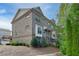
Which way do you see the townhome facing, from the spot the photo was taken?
facing the viewer and to the right of the viewer

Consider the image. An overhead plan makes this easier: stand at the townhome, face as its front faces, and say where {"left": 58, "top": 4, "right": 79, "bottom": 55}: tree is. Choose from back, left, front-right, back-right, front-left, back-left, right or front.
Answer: front-left
